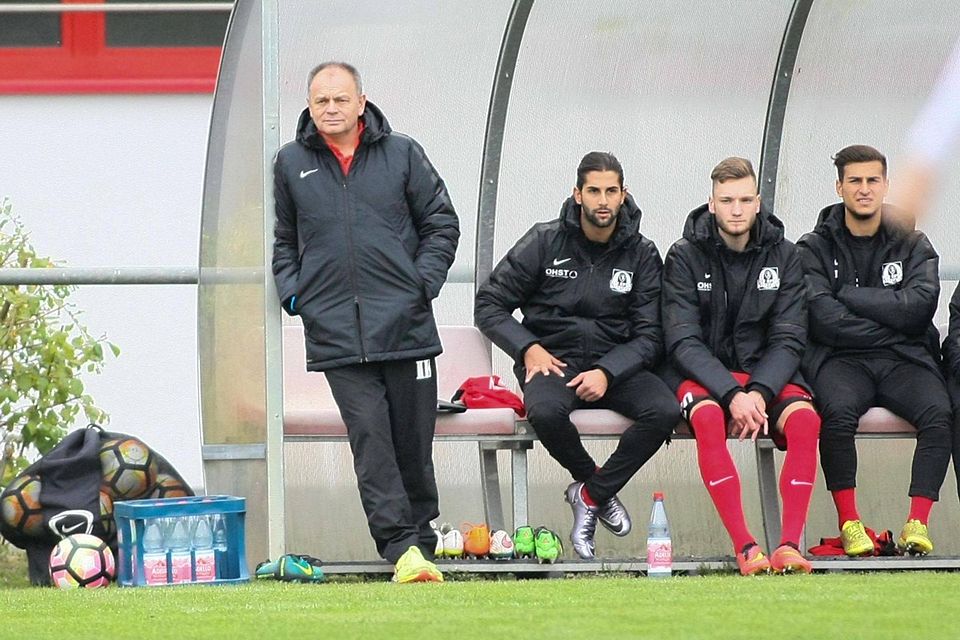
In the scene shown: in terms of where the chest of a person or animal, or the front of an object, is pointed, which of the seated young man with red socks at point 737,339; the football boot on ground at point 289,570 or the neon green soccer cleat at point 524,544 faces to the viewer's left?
the football boot on ground

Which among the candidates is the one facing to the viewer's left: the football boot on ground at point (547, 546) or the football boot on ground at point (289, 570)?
the football boot on ground at point (289, 570)

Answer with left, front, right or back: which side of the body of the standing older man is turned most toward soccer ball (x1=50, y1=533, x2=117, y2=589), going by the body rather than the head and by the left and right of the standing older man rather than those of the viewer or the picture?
right

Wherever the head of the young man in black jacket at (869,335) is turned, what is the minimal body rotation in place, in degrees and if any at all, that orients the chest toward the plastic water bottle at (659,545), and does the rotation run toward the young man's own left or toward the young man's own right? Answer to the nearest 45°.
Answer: approximately 45° to the young man's own right

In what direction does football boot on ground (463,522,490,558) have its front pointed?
toward the camera

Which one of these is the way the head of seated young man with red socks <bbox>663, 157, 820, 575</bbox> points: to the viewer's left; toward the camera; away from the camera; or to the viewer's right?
toward the camera

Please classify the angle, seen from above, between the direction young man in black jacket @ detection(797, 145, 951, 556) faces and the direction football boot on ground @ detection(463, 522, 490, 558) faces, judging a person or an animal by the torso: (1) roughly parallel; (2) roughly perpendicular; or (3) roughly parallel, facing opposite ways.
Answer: roughly parallel

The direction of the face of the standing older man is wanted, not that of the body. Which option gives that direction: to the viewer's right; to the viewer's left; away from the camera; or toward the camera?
toward the camera

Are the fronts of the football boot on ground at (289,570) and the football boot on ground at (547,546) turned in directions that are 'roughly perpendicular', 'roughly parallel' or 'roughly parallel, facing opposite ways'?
roughly perpendicular

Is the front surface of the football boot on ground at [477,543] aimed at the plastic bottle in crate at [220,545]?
no

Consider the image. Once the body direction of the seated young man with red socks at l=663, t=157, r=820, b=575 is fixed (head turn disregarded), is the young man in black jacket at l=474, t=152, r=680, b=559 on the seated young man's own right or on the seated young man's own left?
on the seated young man's own right

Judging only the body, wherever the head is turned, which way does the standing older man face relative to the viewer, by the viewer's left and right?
facing the viewer

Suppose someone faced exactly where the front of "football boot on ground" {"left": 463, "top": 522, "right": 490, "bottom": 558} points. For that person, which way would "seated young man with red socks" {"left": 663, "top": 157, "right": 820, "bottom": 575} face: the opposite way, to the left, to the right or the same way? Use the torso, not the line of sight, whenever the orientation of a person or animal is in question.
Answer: the same way

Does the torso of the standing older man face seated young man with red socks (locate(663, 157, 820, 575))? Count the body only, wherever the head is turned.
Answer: no

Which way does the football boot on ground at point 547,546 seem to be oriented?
toward the camera

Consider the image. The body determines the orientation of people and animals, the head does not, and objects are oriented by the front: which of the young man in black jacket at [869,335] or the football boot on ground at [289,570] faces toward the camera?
the young man in black jacket

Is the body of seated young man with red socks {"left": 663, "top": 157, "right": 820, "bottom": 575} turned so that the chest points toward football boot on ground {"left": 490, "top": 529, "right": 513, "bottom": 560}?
no
